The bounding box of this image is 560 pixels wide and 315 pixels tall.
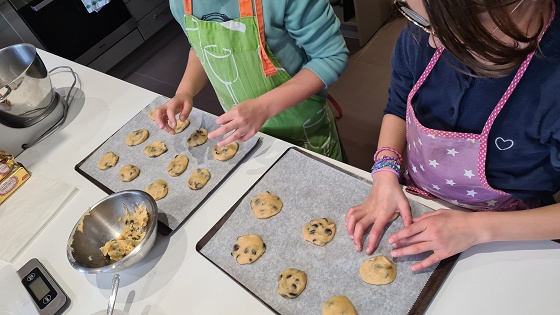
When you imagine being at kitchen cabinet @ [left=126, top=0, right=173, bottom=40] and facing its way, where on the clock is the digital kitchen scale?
The digital kitchen scale is roughly at 2 o'clock from the kitchen cabinet.

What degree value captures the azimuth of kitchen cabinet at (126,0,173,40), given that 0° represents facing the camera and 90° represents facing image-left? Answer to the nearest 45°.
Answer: approximately 315°

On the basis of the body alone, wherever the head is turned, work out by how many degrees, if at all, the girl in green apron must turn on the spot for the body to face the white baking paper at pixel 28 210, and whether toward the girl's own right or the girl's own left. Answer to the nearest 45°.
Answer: approximately 45° to the girl's own right

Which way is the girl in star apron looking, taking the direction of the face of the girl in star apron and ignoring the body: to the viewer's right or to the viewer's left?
to the viewer's left

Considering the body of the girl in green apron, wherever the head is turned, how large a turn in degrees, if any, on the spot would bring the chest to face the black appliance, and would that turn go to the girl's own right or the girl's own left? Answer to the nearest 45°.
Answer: approximately 90° to the girl's own right
